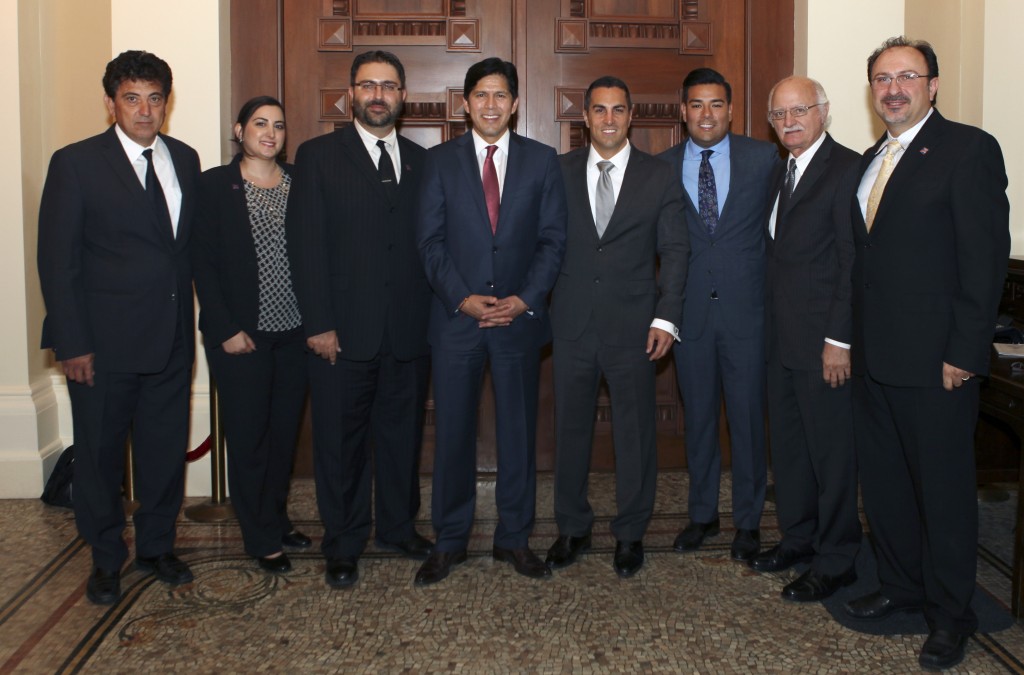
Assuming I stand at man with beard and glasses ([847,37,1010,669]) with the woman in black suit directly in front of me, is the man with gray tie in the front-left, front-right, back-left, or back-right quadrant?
front-right

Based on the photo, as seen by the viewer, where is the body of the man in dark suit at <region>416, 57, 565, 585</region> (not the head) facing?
toward the camera

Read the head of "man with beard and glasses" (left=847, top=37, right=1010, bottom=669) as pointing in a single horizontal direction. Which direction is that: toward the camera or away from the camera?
toward the camera

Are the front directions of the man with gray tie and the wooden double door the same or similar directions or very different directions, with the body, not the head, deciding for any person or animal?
same or similar directions

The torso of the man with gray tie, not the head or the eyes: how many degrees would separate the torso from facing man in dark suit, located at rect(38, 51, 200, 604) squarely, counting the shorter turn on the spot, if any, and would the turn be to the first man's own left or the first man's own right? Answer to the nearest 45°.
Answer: approximately 90° to the first man's own right

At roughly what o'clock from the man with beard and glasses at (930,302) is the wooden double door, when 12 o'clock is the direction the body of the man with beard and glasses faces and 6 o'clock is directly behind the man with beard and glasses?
The wooden double door is roughly at 3 o'clock from the man with beard and glasses.

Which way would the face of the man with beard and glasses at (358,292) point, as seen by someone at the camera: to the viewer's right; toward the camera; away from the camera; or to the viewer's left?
toward the camera

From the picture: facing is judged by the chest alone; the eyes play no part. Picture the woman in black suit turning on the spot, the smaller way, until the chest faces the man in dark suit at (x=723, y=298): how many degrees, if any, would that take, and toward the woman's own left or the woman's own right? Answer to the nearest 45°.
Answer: approximately 45° to the woman's own left

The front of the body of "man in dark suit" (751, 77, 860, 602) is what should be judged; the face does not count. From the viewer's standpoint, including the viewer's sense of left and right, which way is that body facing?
facing the viewer and to the left of the viewer

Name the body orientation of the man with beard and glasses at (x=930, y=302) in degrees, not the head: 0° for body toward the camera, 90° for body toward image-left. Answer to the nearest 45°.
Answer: approximately 45°

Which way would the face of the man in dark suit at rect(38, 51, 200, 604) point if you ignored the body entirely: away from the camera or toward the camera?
toward the camera

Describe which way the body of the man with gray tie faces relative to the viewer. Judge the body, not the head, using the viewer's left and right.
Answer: facing the viewer

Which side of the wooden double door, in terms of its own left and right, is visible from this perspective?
front

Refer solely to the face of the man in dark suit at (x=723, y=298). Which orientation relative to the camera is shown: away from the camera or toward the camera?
toward the camera

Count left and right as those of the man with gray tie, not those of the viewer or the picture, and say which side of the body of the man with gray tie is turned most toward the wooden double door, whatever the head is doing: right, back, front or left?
back

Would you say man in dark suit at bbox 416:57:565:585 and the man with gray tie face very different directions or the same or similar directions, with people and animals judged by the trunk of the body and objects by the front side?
same or similar directions

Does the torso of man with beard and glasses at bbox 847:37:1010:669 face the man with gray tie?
no
